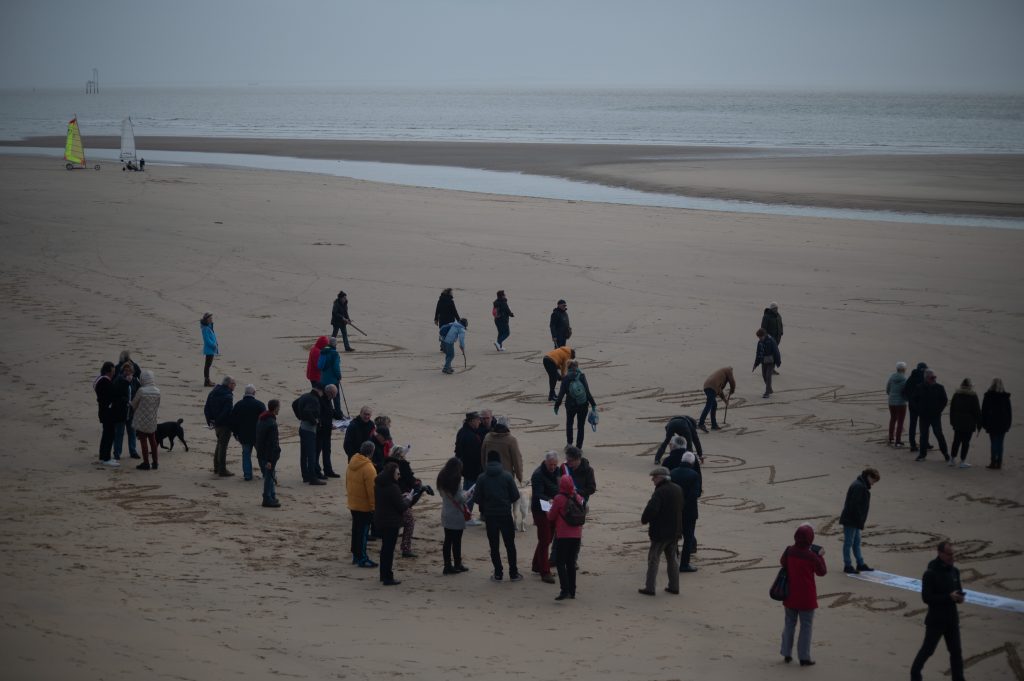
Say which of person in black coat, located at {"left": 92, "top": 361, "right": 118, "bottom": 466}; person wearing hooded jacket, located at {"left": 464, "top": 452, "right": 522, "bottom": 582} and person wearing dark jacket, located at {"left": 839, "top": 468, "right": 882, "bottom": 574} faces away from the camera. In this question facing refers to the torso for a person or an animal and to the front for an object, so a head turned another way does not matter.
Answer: person wearing hooded jacket, located at {"left": 464, "top": 452, "right": 522, "bottom": 582}

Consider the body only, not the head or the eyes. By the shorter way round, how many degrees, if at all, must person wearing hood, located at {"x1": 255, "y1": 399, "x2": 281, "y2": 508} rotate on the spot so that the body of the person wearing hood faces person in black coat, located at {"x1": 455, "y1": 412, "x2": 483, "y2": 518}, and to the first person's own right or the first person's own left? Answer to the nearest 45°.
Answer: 0° — they already face them

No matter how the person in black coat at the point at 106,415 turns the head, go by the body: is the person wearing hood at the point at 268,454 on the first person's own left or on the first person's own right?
on the first person's own right

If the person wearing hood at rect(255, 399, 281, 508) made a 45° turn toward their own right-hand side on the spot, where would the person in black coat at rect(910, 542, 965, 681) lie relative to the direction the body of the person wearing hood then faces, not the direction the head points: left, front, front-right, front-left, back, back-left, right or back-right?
front

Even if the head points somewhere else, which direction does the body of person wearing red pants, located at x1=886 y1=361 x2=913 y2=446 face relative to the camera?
away from the camera

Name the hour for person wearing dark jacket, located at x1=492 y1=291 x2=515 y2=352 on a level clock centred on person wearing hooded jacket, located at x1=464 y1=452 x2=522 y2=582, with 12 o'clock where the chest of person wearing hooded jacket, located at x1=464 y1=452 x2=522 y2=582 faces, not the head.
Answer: person wearing dark jacket, located at x1=492 y1=291 x2=515 y2=352 is roughly at 12 o'clock from person wearing hooded jacket, located at x1=464 y1=452 x2=522 y2=582.

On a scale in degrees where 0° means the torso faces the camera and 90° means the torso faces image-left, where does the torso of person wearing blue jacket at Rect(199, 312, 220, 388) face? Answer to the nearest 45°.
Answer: approximately 270°

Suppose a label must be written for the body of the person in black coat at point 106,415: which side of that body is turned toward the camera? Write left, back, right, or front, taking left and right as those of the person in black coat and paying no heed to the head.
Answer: right

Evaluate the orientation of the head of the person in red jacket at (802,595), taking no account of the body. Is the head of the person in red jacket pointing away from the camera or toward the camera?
away from the camera

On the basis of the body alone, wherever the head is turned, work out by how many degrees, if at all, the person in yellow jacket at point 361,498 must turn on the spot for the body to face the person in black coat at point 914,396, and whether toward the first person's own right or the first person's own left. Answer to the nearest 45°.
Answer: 0° — they already face them

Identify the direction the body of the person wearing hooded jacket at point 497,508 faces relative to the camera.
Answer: away from the camera

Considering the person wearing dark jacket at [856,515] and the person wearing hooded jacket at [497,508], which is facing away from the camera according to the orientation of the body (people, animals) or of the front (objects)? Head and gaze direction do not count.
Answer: the person wearing hooded jacket at [497,508]

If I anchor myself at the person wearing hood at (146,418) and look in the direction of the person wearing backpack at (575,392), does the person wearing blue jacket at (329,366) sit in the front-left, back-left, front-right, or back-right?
front-left
